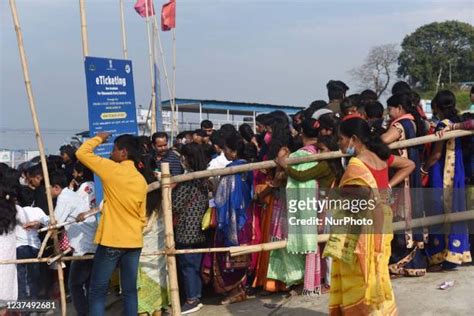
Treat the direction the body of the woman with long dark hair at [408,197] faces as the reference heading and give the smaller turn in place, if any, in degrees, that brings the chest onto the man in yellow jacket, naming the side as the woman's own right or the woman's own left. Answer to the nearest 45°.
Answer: approximately 45° to the woman's own left

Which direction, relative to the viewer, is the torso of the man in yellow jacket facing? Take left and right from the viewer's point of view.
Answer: facing away from the viewer and to the left of the viewer

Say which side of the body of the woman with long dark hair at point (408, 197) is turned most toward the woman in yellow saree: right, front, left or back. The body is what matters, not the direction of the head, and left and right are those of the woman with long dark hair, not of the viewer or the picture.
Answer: left

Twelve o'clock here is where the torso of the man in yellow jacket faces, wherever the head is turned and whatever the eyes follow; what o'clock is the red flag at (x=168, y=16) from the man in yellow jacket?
The red flag is roughly at 2 o'clock from the man in yellow jacket.

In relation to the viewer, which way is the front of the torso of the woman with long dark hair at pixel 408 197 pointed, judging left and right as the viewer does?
facing to the left of the viewer

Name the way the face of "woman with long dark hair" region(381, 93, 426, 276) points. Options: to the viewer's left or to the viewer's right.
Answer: to the viewer's left

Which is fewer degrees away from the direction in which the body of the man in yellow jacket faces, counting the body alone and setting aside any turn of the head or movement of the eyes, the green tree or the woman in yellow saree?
the green tree
